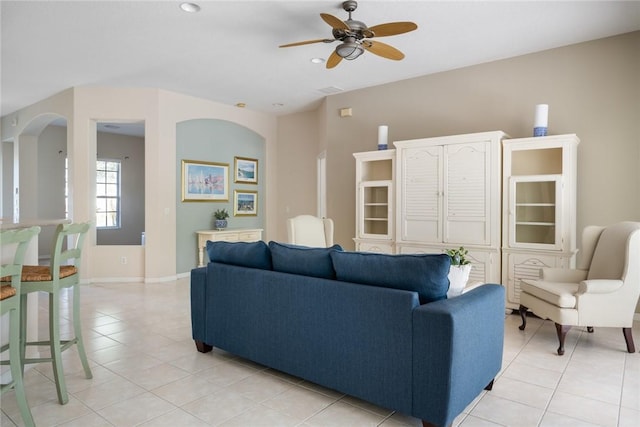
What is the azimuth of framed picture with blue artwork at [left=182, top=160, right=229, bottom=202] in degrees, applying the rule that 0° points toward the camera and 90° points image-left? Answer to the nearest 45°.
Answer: approximately 315°

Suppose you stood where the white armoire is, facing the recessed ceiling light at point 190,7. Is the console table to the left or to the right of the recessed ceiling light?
right

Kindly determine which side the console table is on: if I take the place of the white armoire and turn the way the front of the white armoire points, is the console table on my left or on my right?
on my right

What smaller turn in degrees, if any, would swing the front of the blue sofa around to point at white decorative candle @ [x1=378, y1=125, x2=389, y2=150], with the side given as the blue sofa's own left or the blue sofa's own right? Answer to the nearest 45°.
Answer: approximately 45° to the blue sofa's own left

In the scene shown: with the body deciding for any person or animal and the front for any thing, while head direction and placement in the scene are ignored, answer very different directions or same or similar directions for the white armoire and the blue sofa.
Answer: very different directions

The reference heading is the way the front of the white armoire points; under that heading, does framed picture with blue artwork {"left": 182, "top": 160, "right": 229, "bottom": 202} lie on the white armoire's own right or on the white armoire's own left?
on the white armoire's own right

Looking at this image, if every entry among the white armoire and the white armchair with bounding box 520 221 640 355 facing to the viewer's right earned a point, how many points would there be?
0

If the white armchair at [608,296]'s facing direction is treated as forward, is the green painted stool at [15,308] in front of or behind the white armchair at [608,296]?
in front

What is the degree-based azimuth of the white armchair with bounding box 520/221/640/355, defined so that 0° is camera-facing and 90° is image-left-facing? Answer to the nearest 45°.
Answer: approximately 45°

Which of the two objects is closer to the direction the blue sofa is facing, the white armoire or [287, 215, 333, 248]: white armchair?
the white armoire

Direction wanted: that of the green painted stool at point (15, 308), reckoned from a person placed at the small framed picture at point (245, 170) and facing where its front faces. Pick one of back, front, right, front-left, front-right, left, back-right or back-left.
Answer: front-right

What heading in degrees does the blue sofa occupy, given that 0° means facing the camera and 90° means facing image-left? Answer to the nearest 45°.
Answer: approximately 225°

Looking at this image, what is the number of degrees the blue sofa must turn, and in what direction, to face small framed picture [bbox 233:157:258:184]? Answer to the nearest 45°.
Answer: approximately 45° to its left

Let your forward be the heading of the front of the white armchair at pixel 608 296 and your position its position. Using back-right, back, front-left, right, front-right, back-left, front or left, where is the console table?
front-right
